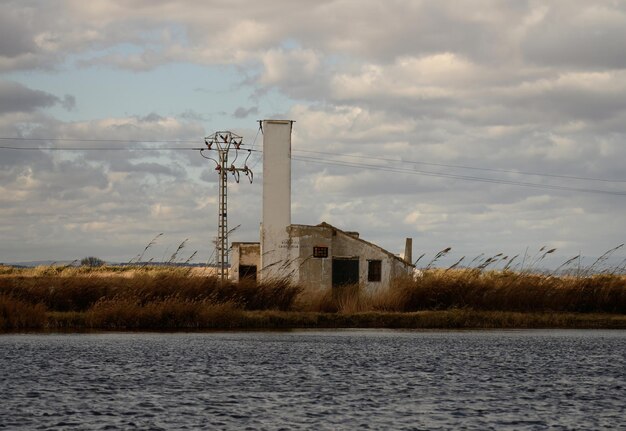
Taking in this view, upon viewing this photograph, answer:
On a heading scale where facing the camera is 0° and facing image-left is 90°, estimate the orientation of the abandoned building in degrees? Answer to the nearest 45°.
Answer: approximately 0°
